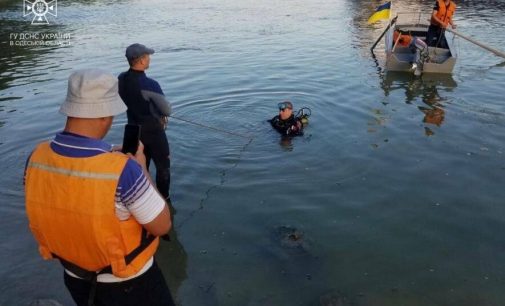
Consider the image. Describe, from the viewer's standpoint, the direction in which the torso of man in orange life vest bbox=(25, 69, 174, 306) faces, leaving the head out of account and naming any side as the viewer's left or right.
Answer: facing away from the viewer and to the right of the viewer

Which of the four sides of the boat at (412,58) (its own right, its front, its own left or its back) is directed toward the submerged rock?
back

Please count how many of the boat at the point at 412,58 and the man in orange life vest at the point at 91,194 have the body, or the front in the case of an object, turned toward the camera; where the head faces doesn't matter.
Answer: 0

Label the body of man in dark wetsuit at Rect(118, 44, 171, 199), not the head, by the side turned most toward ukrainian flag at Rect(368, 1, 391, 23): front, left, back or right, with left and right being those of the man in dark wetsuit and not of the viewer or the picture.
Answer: front

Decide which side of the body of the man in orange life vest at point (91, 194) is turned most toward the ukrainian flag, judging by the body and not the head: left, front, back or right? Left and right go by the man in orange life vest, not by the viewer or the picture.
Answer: front

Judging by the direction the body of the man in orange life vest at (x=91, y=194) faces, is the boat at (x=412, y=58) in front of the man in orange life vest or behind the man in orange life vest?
in front

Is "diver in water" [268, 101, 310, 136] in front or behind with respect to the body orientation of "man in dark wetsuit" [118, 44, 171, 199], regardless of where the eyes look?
in front

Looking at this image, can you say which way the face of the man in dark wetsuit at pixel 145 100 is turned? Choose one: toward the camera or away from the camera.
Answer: away from the camera

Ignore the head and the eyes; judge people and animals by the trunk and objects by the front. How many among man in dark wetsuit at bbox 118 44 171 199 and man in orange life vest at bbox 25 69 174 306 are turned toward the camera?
0

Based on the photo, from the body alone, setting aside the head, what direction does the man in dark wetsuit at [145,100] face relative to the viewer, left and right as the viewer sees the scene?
facing away from the viewer and to the right of the viewer

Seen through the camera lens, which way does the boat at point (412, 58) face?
facing away from the viewer

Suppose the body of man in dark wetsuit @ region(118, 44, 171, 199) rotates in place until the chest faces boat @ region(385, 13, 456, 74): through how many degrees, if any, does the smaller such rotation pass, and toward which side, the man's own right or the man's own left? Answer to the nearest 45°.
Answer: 0° — they already face it

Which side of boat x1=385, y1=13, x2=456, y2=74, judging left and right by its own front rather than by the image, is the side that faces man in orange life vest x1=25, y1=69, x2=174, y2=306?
back

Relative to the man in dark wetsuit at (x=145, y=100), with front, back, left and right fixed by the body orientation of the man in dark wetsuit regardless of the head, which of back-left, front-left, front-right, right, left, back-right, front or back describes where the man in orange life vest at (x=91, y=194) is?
back-right
